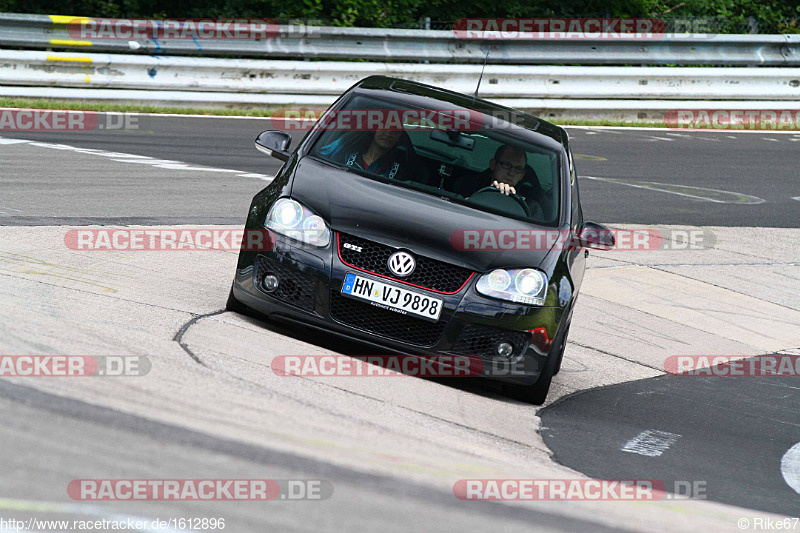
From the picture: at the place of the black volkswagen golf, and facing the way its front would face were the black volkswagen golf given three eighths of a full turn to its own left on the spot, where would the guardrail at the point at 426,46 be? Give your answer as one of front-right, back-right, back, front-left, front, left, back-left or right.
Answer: front-left

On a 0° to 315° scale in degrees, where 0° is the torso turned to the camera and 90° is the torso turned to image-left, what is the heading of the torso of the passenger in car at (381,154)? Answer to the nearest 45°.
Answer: approximately 0°

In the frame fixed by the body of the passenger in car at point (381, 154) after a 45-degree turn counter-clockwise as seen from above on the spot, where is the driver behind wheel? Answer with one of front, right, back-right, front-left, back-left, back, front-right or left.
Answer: front-left

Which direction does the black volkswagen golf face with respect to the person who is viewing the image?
facing the viewer

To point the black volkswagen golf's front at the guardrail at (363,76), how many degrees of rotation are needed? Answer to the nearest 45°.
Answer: approximately 180°

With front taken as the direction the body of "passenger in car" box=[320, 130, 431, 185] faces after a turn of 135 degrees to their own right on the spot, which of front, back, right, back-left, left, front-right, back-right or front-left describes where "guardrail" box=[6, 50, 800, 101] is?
front-right

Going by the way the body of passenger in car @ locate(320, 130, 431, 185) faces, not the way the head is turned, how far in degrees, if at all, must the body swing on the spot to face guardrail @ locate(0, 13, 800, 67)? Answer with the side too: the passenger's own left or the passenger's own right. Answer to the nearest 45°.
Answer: approximately 180°
